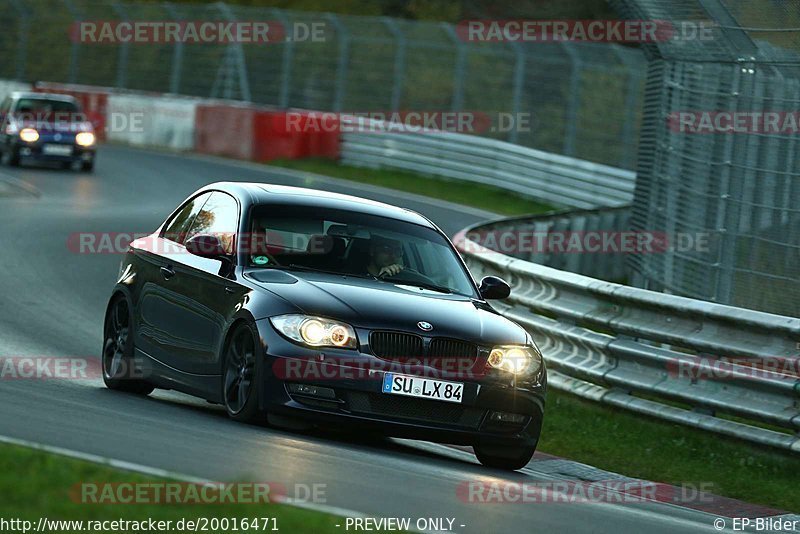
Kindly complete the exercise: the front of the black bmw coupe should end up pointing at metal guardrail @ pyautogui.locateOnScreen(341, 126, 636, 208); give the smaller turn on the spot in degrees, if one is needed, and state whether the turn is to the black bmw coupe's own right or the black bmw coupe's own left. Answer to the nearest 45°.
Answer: approximately 135° to the black bmw coupe's own left

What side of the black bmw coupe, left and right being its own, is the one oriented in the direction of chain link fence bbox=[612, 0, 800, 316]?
left

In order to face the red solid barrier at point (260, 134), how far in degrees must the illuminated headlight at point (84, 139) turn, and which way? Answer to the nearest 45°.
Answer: approximately 135° to its left

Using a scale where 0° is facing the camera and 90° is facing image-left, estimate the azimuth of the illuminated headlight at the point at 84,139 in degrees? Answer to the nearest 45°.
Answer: approximately 0°

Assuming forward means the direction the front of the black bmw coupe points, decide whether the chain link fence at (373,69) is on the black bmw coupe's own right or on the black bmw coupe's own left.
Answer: on the black bmw coupe's own left

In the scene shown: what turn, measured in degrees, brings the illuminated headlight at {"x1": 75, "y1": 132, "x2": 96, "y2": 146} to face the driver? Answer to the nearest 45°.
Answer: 0° — it already faces them

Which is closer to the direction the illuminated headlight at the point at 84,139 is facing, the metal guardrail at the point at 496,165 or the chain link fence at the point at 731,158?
the chain link fence

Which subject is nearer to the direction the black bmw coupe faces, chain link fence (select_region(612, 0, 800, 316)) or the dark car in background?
the chain link fence

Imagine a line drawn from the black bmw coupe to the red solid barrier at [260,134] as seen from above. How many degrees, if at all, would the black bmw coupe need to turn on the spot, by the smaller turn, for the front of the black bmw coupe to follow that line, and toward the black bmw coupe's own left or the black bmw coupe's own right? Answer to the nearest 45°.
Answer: approximately 135° to the black bmw coupe's own left

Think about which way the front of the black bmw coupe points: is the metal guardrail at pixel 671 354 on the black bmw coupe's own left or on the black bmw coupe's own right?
on the black bmw coupe's own left

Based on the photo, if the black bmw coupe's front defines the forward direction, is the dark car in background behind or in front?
behind

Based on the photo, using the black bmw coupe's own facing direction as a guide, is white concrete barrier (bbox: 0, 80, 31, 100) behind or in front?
behind
